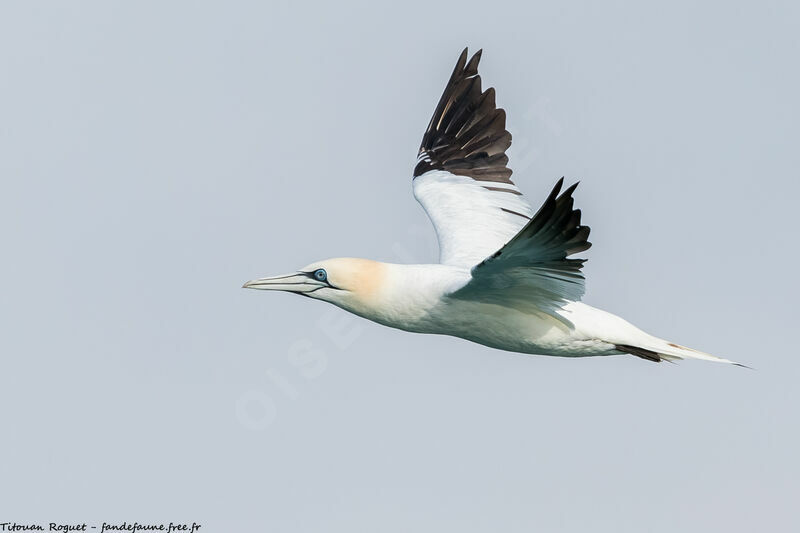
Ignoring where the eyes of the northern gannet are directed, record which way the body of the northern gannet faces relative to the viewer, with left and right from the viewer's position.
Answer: facing to the left of the viewer
